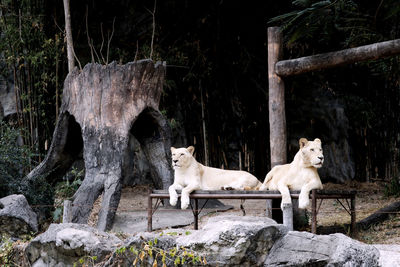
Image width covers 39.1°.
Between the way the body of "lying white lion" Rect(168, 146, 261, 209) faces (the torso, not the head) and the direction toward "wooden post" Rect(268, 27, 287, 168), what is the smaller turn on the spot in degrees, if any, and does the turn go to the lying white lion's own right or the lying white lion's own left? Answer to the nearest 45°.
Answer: approximately 180°

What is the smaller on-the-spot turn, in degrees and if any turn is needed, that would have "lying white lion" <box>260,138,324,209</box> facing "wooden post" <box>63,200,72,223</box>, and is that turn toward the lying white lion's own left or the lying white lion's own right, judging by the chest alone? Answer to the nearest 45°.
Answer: approximately 135° to the lying white lion's own right

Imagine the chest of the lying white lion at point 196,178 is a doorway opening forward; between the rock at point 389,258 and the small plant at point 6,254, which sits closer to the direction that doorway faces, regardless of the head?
the small plant

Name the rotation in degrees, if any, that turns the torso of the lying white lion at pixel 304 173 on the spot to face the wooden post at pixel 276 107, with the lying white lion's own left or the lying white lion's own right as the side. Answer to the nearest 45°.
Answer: approximately 135° to the lying white lion's own left

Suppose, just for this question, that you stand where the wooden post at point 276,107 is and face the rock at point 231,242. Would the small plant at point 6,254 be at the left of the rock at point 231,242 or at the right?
right

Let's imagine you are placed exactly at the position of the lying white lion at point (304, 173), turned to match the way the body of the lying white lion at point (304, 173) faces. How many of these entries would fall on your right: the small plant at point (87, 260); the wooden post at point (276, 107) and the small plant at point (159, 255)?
2

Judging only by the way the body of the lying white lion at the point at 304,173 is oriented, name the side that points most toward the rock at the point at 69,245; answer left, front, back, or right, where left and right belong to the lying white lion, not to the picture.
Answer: right

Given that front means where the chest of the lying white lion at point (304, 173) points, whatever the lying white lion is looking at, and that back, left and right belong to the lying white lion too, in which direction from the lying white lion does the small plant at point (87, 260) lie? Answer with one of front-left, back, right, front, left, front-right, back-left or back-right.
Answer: right

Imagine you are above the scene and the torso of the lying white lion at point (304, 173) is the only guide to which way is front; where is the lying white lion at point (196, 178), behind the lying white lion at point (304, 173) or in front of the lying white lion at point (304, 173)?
behind

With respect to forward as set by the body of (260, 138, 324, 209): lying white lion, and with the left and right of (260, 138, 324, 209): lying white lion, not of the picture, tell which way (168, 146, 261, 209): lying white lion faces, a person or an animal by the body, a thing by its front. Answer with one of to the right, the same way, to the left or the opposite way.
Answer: to the right

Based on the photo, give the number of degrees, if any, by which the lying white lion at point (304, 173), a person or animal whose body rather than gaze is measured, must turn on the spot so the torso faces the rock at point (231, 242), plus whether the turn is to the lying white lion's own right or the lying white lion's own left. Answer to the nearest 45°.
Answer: approximately 45° to the lying white lion's own right

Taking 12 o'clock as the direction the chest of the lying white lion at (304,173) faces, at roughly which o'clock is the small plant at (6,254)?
The small plant is roughly at 4 o'clock from the lying white lion.
